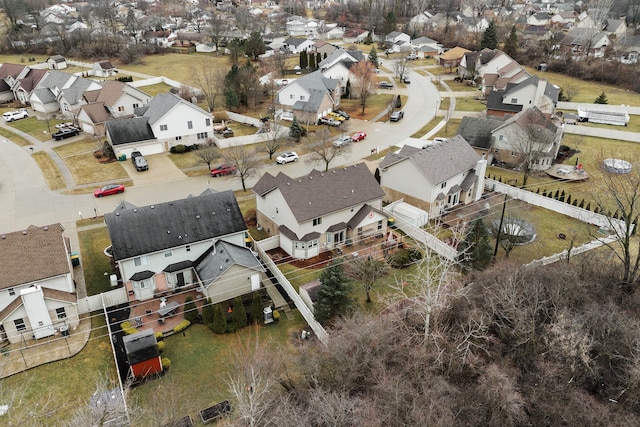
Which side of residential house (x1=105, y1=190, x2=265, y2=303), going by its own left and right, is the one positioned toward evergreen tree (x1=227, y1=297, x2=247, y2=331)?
back

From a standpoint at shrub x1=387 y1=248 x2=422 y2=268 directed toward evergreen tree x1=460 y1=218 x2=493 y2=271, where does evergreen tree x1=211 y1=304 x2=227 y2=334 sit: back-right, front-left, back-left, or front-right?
back-right

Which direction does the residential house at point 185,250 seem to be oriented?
away from the camera

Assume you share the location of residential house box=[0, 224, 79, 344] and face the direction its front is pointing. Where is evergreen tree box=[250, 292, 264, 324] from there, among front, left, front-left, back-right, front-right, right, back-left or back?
back-right

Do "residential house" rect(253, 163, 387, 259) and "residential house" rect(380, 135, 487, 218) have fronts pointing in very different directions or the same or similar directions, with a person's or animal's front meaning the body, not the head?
same or similar directions

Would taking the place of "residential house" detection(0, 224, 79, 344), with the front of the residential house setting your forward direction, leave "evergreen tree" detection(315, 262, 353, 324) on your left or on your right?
on your right

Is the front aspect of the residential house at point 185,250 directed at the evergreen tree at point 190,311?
no

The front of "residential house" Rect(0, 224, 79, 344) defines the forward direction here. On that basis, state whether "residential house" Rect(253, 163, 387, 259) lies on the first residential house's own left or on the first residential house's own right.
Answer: on the first residential house's own right

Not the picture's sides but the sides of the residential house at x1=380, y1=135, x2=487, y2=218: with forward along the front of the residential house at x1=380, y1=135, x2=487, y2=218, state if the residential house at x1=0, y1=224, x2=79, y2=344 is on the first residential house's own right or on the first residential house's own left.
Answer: on the first residential house's own left

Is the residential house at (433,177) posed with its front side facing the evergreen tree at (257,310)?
no

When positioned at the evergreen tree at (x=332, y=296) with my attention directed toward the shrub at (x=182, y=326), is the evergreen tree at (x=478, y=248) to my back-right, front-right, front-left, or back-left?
back-right

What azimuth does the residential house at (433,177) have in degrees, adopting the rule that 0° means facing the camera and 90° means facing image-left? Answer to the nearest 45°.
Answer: approximately 135°

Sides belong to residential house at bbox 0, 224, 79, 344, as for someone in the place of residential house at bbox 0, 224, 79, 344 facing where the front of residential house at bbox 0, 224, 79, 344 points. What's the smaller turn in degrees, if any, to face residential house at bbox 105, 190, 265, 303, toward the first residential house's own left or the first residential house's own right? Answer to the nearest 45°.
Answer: approximately 90° to the first residential house's own right

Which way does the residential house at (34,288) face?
away from the camera

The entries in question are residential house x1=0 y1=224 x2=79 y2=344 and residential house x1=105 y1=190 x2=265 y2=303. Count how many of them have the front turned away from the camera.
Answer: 2

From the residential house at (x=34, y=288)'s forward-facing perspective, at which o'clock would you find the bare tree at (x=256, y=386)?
The bare tree is roughly at 5 o'clock from the residential house.

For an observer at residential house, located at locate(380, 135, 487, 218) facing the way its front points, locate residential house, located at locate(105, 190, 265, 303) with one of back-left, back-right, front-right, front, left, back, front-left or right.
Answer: left

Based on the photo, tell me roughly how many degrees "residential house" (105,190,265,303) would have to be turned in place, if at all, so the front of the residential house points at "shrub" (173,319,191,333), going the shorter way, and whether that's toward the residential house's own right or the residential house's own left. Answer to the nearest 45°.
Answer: approximately 180°

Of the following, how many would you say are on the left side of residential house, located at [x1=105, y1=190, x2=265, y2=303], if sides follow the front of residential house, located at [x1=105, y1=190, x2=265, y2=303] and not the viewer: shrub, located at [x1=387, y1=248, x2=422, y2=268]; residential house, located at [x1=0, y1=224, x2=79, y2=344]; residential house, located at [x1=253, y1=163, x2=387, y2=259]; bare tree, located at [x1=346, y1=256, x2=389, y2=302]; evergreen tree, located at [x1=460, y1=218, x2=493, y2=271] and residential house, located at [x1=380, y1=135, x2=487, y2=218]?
1
